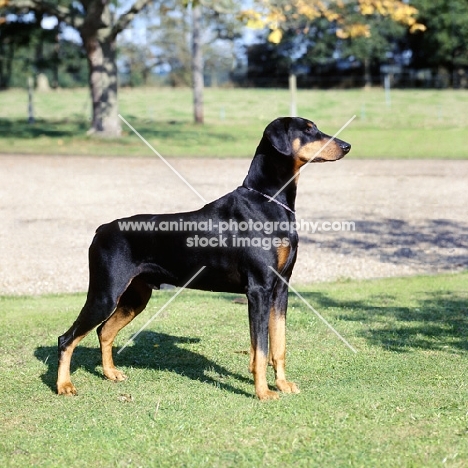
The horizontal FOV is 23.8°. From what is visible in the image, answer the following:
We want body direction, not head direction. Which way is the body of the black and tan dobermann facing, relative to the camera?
to the viewer's right
